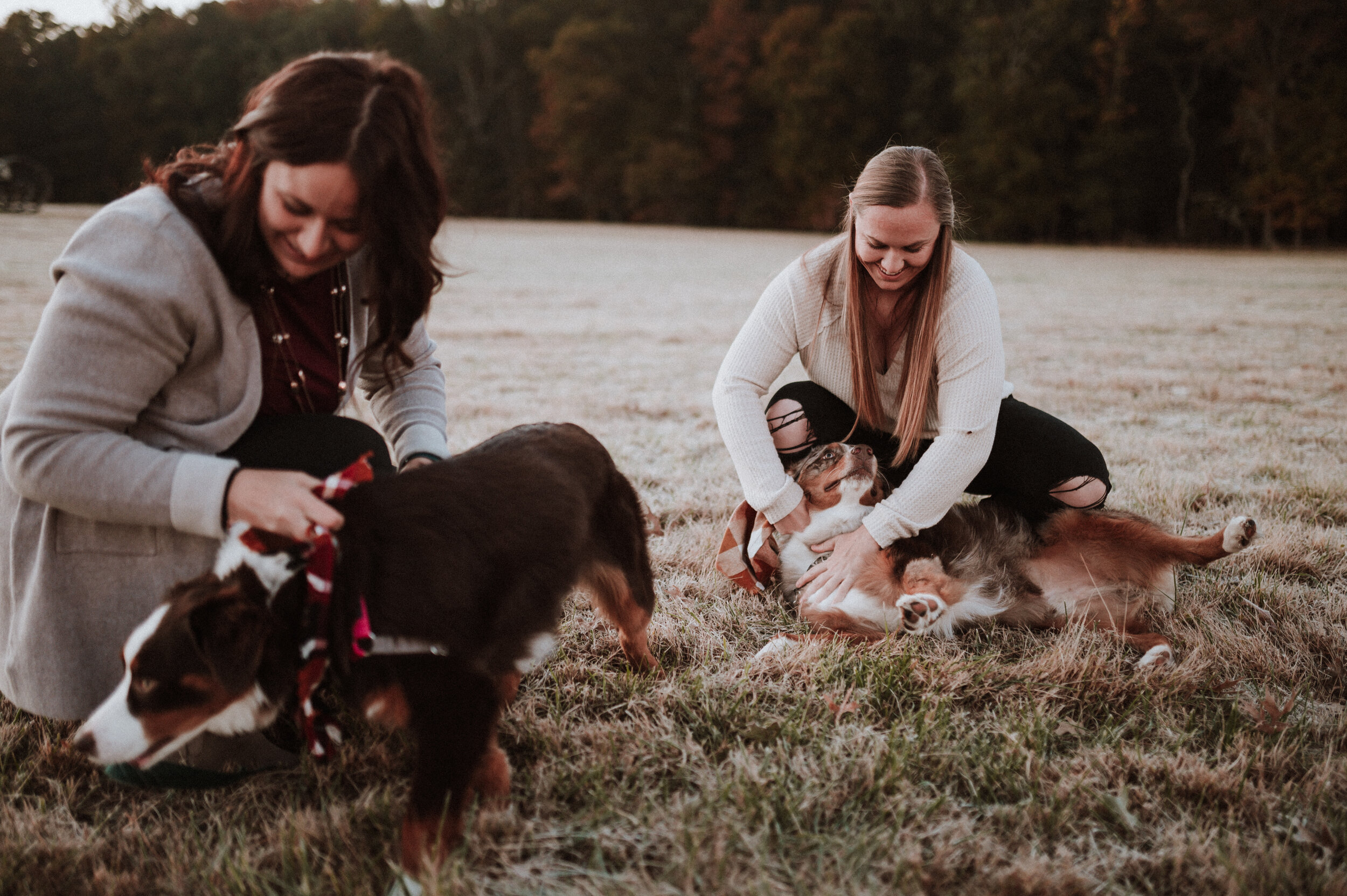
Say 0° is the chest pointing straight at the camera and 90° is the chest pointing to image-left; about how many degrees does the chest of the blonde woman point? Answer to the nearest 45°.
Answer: approximately 0°

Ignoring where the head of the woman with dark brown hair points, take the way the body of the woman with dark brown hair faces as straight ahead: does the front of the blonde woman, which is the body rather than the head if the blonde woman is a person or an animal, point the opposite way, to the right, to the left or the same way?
to the right

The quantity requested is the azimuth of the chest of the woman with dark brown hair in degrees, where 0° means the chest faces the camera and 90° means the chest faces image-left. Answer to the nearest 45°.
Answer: approximately 315°
